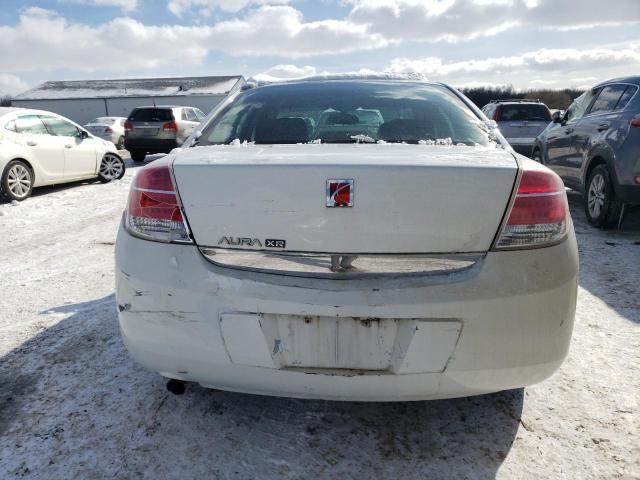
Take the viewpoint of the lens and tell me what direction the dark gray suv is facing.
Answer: facing away from the viewer and to the left of the viewer

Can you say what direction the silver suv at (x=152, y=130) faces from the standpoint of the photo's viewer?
facing away from the viewer and to the right of the viewer

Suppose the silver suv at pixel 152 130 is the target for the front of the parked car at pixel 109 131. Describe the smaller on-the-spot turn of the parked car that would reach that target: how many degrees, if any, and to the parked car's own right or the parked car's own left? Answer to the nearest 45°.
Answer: approximately 135° to the parked car's own right

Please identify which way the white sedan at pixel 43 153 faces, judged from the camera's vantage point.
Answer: facing away from the viewer and to the right of the viewer

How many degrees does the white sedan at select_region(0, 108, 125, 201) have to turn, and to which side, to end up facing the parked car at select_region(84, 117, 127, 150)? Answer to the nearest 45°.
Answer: approximately 45° to its left

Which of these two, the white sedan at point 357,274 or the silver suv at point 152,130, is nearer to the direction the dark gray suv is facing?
the silver suv

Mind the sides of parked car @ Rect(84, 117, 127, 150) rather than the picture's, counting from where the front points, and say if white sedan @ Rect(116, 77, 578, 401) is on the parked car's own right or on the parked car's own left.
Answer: on the parked car's own right

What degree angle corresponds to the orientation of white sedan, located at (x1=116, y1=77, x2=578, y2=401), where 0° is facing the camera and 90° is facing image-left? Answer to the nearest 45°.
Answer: approximately 180°

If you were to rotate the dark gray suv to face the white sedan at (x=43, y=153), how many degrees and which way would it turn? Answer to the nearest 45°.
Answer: approximately 45° to its left

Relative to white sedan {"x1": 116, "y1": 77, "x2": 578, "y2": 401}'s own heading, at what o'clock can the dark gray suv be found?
The dark gray suv is roughly at 1 o'clock from the white sedan.
